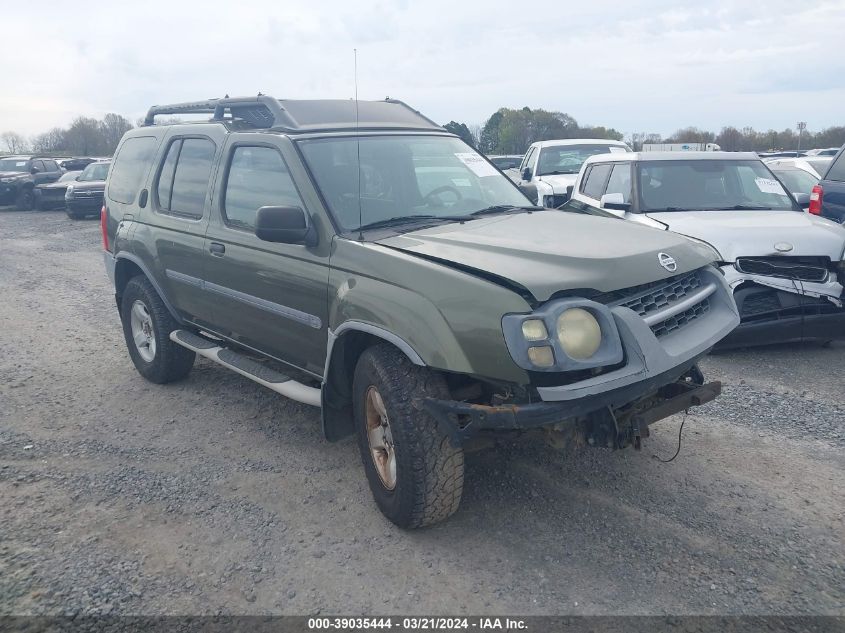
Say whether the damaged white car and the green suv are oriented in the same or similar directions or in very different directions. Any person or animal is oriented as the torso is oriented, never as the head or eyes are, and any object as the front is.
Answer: same or similar directions

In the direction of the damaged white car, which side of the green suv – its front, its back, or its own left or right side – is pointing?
left

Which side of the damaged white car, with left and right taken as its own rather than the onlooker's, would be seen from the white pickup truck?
back

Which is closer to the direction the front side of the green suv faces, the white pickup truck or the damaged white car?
the damaged white car

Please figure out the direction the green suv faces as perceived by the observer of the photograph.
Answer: facing the viewer and to the right of the viewer

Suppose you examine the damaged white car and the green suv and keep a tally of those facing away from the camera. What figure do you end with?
0

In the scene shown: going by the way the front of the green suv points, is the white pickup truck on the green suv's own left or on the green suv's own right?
on the green suv's own left

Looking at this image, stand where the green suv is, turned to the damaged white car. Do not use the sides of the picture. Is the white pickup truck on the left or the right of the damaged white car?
left

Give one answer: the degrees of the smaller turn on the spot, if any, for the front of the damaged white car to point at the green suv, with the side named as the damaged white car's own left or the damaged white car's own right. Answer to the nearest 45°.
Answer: approximately 90° to the damaged white car's own right
